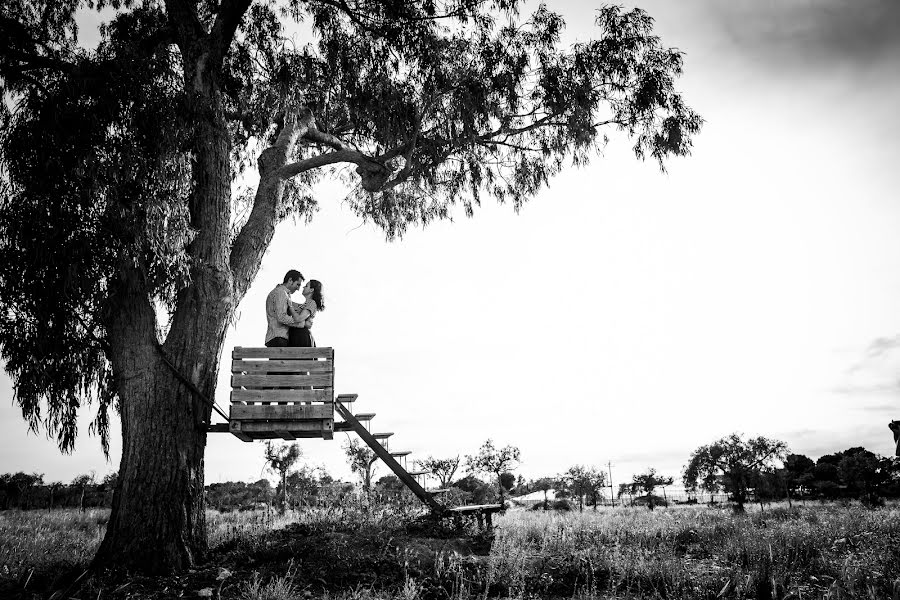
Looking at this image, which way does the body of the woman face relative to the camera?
to the viewer's left

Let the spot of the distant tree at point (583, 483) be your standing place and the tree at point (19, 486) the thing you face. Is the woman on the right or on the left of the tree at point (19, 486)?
left

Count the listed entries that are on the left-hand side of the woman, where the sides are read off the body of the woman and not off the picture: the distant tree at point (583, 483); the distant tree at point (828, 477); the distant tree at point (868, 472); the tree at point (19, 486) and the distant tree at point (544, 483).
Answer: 0

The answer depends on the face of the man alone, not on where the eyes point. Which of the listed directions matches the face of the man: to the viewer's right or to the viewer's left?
to the viewer's right

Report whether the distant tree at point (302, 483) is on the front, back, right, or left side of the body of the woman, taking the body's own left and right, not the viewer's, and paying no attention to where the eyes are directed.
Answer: right

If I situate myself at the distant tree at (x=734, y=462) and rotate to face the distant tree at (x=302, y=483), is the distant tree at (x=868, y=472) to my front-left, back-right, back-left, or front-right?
back-left

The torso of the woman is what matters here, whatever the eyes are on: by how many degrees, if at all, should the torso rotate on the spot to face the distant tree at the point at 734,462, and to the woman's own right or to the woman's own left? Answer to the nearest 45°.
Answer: approximately 135° to the woman's own right

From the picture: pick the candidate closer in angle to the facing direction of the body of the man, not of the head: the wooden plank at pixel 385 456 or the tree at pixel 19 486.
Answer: the wooden plank

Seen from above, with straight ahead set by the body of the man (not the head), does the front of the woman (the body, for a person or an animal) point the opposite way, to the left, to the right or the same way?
the opposite way

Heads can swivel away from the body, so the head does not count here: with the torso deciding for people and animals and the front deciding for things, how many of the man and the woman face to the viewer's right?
1

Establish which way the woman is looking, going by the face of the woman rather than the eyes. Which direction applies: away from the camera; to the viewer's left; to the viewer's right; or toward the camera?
to the viewer's left

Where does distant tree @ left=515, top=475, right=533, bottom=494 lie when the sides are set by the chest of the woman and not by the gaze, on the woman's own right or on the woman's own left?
on the woman's own right

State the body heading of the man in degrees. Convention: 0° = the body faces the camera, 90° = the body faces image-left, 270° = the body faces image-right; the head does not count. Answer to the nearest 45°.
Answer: approximately 270°

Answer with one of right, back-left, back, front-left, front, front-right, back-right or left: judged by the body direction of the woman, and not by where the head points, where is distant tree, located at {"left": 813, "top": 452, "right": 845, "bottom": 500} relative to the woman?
back-right

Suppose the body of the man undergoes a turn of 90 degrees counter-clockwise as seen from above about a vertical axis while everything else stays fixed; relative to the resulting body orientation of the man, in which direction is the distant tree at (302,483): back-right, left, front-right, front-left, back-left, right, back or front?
front

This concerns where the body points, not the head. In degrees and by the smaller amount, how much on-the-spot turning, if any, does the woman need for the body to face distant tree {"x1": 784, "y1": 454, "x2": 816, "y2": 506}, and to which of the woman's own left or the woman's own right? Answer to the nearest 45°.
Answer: approximately 135° to the woman's own right

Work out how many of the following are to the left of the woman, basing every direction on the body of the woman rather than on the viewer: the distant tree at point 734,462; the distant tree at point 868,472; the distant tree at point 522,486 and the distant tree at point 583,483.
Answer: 0
